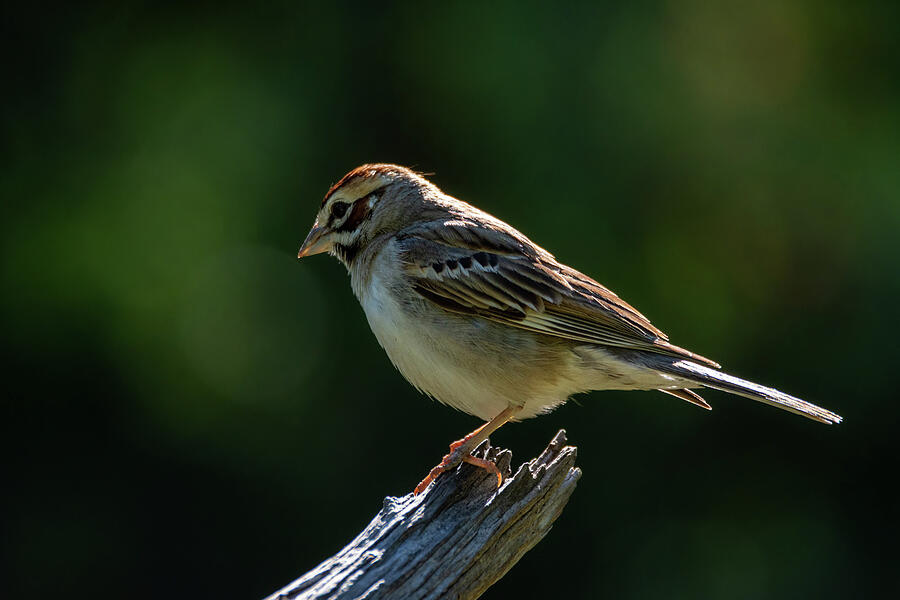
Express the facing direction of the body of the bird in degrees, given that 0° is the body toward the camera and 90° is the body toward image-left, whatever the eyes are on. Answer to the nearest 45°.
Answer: approximately 90°
